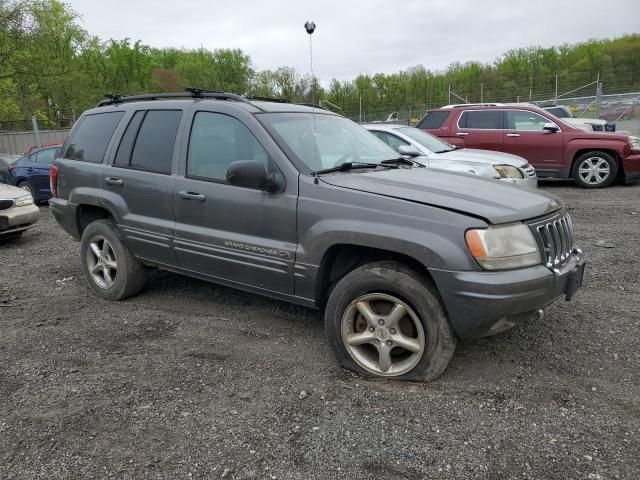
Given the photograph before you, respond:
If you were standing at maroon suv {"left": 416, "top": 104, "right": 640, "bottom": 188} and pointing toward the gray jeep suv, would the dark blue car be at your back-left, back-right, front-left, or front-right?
front-right

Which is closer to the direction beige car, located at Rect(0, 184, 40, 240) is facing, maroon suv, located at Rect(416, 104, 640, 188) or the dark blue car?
the maroon suv

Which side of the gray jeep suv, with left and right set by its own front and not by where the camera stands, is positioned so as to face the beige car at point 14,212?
back

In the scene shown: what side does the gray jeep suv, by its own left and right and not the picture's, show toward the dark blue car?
back

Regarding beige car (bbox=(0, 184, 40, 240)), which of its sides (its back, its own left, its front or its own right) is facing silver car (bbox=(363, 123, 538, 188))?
front

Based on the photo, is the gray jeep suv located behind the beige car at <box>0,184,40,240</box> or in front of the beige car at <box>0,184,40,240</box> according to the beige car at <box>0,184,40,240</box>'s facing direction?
in front

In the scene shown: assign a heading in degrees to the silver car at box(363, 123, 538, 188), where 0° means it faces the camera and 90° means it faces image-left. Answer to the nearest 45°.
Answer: approximately 315°

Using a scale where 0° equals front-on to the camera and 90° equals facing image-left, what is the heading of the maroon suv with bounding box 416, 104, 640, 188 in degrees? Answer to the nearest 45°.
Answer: approximately 270°

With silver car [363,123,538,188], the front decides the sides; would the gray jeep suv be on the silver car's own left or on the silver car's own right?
on the silver car's own right

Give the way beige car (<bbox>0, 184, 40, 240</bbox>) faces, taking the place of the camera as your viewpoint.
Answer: facing the viewer and to the right of the viewer

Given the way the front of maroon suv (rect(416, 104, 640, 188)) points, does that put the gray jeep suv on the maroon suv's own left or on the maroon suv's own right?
on the maroon suv's own right
